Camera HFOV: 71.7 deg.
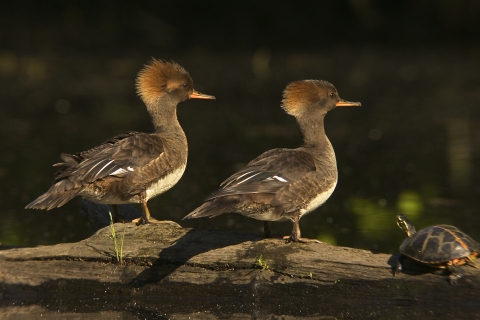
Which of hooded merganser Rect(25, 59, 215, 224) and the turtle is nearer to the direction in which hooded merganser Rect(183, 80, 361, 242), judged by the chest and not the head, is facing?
the turtle

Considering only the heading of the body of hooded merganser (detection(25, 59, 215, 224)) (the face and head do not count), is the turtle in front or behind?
in front

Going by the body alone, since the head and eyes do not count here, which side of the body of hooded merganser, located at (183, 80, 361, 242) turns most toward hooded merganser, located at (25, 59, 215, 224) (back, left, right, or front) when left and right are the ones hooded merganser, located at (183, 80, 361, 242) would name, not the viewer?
back

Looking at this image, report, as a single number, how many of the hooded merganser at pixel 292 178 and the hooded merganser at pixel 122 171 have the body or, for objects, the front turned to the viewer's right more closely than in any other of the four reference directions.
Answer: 2

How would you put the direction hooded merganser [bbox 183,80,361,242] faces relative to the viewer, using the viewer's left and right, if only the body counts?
facing to the right of the viewer

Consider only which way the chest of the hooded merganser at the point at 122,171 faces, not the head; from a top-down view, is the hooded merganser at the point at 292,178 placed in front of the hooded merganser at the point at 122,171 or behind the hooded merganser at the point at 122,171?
in front

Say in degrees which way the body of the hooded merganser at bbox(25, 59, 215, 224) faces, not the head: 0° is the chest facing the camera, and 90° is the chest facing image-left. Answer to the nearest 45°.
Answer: approximately 270°
